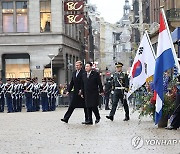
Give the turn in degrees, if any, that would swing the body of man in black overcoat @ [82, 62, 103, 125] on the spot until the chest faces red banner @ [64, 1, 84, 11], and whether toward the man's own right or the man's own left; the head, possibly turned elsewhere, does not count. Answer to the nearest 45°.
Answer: approximately 135° to the man's own right

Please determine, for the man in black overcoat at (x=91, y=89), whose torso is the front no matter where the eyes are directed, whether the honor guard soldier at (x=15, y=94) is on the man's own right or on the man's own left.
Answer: on the man's own right

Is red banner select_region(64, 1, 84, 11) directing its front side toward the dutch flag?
yes

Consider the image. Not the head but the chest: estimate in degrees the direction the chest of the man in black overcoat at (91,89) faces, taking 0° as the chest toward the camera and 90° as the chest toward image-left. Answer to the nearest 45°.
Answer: approximately 45°

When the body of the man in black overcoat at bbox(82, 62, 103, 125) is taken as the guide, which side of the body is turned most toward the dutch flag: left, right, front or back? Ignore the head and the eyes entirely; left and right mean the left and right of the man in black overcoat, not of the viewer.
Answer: left

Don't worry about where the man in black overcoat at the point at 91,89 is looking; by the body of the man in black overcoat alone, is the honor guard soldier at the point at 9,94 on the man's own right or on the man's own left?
on the man's own right

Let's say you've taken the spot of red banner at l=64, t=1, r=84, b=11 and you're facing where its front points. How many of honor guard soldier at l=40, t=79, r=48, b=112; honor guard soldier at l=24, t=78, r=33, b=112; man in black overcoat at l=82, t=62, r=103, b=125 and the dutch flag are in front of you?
4

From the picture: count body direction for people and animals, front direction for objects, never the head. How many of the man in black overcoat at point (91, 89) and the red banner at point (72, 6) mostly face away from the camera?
0

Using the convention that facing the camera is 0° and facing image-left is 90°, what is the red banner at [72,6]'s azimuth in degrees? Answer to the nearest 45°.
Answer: approximately 0°
